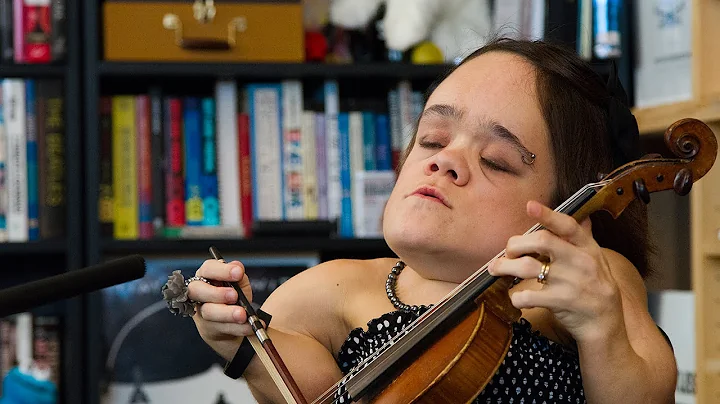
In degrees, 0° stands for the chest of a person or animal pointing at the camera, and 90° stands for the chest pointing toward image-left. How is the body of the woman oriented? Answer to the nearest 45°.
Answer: approximately 45°

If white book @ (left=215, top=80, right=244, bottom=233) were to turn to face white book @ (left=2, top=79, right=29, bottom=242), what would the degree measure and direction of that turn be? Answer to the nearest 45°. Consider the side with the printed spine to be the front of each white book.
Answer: approximately 90° to its right

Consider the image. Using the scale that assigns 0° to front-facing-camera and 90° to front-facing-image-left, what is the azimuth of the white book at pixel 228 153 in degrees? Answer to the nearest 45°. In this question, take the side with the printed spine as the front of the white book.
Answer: approximately 0°

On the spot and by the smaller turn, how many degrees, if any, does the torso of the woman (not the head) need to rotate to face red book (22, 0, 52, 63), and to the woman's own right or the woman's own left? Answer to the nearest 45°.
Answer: approximately 90° to the woman's own right

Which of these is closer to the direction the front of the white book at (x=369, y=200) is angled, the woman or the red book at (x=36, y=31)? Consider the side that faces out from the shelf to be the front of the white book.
the woman

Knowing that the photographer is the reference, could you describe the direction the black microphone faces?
facing to the right of the viewer

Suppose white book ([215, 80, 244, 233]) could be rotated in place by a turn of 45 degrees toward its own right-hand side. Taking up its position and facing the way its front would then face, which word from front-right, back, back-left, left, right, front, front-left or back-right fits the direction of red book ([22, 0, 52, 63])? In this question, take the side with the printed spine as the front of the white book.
front-right

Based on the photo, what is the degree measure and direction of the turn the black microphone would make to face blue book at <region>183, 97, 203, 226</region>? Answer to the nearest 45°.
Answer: approximately 90° to its left

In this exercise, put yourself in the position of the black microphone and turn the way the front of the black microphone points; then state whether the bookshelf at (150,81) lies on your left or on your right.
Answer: on your left
